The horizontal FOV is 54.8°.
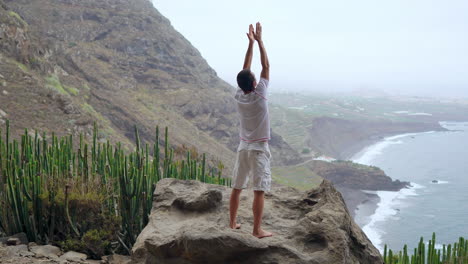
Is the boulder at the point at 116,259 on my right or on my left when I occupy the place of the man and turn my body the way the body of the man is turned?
on my left

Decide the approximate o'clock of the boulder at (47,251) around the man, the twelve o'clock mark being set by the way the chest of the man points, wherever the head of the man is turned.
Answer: The boulder is roughly at 8 o'clock from the man.

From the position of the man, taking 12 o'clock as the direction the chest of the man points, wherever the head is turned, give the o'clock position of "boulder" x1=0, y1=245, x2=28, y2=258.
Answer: The boulder is roughly at 8 o'clock from the man.

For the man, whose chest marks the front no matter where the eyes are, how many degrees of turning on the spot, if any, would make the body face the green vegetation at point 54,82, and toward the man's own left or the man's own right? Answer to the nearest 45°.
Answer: approximately 90° to the man's own left

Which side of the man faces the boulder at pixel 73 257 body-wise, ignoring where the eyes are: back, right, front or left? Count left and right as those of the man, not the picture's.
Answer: left

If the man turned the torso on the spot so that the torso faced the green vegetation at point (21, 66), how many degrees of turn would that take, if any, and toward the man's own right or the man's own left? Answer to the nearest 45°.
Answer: approximately 90° to the man's own left

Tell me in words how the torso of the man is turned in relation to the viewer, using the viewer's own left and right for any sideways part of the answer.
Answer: facing away from the viewer and to the right of the viewer

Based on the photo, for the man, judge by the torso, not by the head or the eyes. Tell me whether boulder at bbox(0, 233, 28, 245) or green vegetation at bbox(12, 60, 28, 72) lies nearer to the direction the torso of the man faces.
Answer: the green vegetation

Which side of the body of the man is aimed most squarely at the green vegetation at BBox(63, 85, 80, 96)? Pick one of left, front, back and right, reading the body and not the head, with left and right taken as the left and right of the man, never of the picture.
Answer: left
